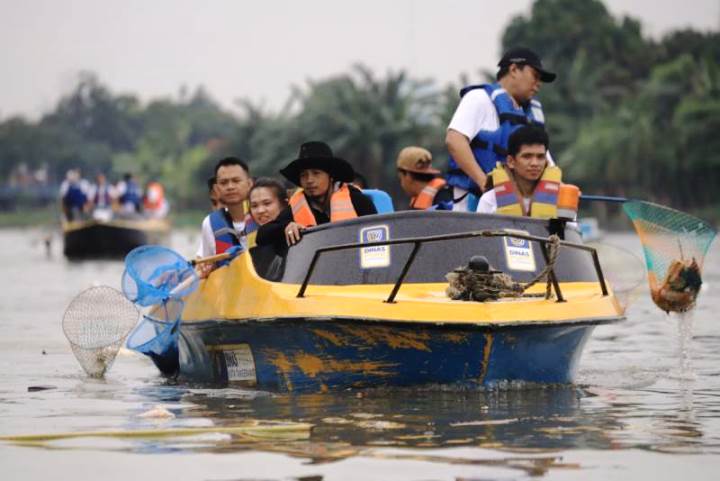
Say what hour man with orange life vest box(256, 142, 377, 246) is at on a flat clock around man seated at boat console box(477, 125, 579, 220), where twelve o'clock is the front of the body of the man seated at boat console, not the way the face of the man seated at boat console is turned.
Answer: The man with orange life vest is roughly at 3 o'clock from the man seated at boat console.

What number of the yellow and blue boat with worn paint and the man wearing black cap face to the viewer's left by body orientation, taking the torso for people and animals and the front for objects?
0

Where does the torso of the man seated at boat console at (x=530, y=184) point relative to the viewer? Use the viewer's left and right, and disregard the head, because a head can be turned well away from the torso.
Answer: facing the viewer

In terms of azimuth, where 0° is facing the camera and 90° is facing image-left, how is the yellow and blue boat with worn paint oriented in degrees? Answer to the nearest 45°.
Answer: approximately 315°

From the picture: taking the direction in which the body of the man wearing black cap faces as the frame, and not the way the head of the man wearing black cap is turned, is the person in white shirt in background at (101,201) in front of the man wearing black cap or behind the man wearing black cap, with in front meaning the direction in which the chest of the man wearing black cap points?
behind

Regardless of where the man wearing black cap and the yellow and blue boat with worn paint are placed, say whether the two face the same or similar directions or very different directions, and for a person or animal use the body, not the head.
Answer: same or similar directions

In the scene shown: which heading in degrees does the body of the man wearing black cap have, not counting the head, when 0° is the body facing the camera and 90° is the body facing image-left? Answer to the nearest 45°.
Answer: approximately 315°
